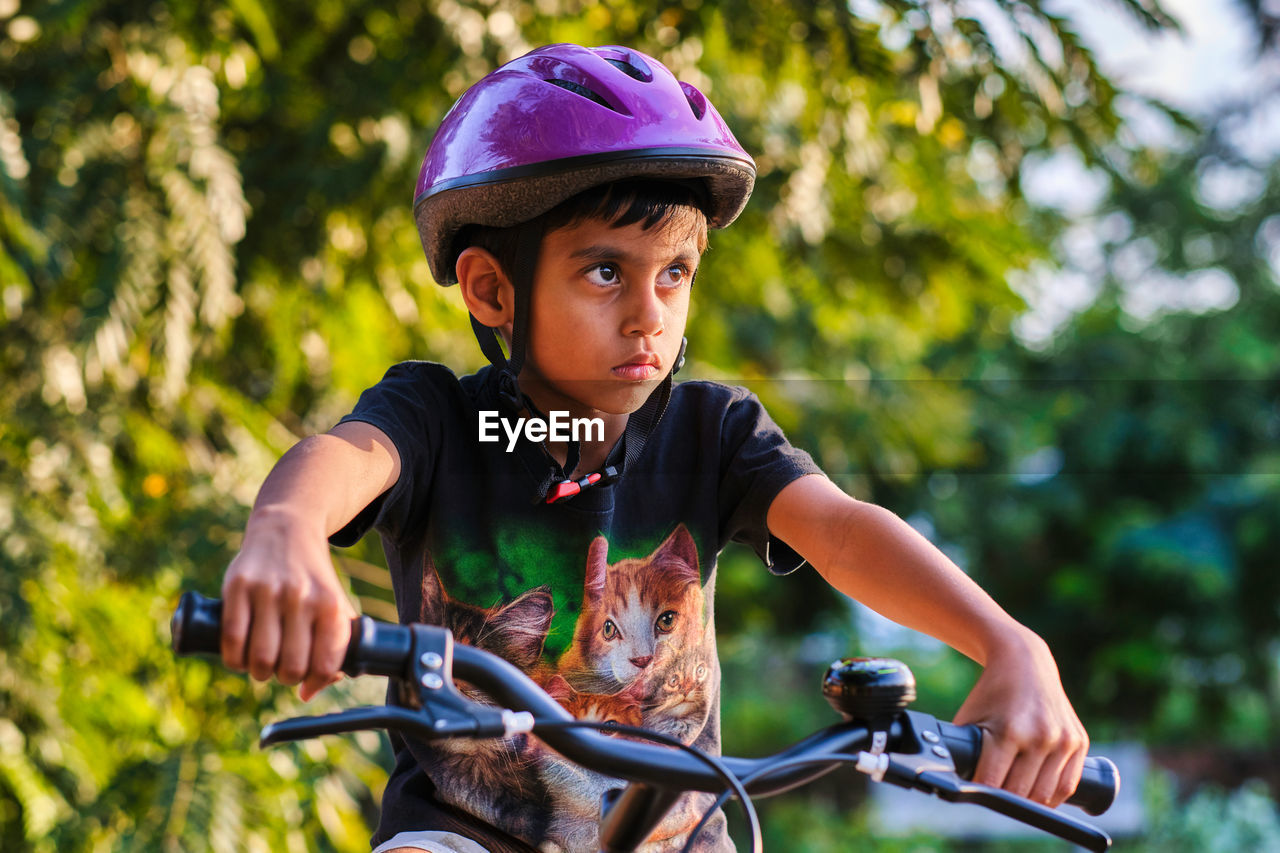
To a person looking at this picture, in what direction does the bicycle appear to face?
facing the viewer

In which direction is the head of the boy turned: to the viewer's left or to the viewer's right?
to the viewer's right

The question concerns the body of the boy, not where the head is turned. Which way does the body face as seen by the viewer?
toward the camera
